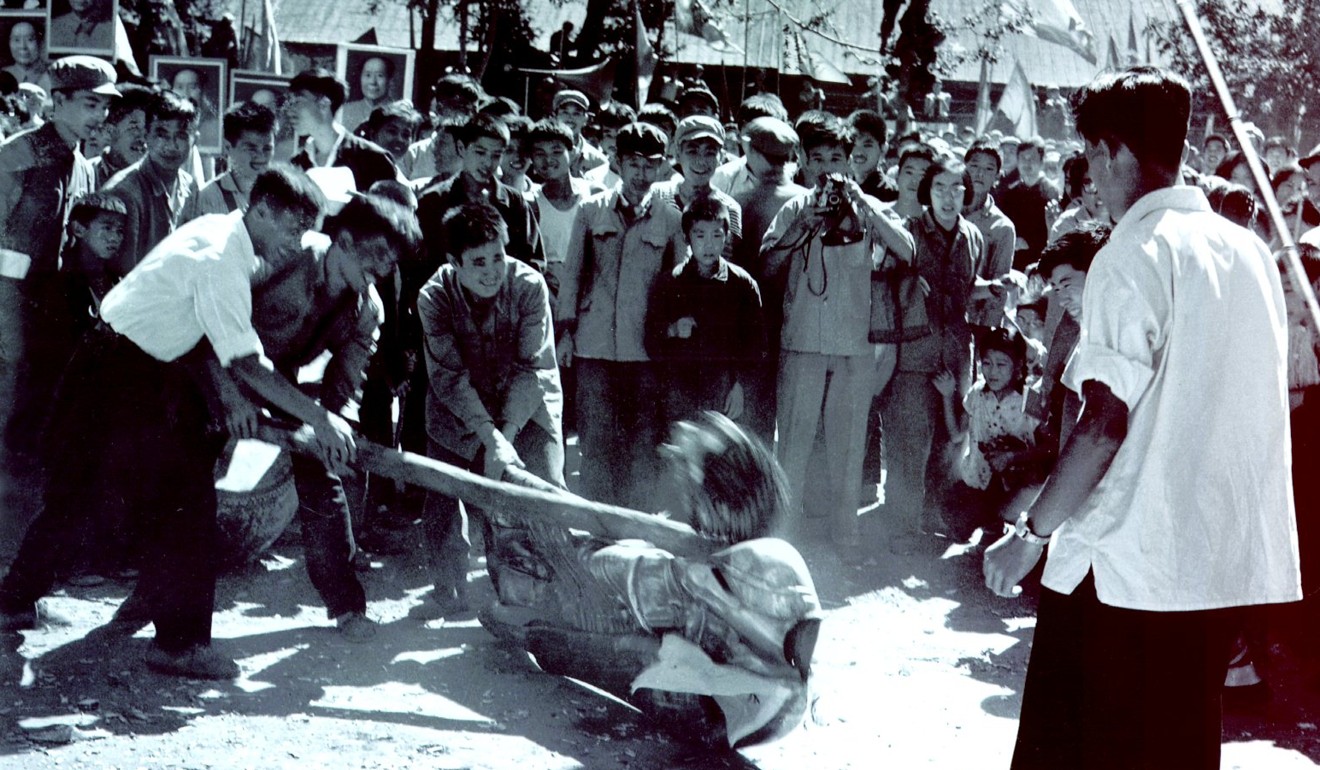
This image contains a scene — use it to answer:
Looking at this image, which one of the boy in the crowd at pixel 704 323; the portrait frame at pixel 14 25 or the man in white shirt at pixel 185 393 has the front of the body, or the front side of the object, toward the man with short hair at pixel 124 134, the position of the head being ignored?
the portrait frame

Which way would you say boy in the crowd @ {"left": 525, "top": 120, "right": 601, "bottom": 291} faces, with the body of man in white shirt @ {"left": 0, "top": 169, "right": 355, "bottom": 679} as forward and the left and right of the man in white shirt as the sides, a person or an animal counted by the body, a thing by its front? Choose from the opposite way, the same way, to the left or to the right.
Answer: to the right

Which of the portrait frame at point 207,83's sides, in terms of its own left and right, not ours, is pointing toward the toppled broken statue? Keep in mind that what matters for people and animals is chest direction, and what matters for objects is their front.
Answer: front

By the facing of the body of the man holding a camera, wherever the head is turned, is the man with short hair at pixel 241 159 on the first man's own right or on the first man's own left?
on the first man's own right

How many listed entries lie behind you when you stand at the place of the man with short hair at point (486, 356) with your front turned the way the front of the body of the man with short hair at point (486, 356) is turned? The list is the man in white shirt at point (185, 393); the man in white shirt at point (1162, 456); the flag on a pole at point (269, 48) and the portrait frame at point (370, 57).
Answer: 2

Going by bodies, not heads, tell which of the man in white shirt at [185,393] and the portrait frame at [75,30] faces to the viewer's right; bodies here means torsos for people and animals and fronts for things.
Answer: the man in white shirt

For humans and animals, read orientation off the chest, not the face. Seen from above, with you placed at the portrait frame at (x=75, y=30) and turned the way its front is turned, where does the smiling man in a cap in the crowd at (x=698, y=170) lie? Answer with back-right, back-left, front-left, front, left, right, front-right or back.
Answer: front-left

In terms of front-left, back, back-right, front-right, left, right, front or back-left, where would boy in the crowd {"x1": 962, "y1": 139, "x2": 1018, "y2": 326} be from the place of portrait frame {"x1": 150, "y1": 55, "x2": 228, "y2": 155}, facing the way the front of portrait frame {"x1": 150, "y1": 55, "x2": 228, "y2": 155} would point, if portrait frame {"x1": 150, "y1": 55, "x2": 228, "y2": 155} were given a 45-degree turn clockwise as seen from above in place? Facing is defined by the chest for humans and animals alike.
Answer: left

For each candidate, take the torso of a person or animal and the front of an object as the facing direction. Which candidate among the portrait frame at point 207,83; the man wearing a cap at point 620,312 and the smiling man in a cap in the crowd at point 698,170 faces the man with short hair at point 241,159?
the portrait frame

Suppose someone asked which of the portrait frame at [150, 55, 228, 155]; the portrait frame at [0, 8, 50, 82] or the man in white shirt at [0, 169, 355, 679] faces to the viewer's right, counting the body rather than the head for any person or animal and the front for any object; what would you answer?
the man in white shirt

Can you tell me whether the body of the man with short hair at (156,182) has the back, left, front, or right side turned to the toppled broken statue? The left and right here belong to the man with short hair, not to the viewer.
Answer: front

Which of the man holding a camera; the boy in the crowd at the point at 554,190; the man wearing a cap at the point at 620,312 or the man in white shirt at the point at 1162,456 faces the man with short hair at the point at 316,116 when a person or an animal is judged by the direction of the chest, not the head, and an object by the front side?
the man in white shirt
